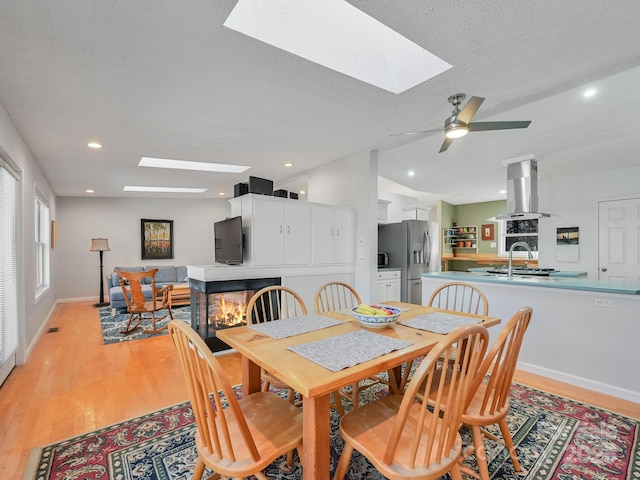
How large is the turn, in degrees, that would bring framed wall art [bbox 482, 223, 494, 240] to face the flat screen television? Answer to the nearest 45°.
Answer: approximately 45° to its right

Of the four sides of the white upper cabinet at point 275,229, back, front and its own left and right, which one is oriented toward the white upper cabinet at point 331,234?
left

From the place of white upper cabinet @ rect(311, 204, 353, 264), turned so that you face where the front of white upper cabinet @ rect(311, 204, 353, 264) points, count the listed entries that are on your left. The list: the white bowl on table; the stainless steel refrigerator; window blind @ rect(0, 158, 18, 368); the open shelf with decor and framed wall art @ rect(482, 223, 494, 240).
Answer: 3

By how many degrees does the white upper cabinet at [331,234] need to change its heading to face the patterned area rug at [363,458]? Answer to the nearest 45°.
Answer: approximately 45° to its right

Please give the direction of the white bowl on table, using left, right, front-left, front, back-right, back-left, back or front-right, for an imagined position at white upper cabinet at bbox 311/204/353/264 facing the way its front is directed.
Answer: front-right

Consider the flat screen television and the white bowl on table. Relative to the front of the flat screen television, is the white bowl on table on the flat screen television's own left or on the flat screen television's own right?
on the flat screen television's own left

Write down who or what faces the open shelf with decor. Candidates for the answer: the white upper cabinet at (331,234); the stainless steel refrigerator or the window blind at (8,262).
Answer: the window blind

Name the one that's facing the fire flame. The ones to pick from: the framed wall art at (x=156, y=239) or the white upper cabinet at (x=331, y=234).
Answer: the framed wall art

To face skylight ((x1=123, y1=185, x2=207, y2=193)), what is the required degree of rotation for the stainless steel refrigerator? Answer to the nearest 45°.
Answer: approximately 135° to its right

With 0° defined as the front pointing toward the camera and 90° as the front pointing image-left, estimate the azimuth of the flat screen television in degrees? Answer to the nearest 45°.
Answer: approximately 45°

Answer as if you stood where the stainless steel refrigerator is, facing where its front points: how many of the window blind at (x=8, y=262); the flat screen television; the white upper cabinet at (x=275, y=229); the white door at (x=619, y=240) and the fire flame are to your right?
4

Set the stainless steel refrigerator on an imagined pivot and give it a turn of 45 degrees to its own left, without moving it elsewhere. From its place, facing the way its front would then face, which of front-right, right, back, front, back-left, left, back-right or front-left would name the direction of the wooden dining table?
right

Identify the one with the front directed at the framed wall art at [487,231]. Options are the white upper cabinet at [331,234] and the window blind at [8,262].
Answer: the window blind

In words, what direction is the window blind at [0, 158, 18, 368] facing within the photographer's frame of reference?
facing to the right of the viewer
